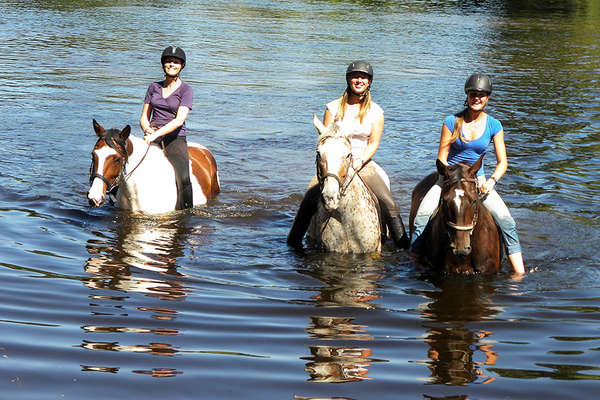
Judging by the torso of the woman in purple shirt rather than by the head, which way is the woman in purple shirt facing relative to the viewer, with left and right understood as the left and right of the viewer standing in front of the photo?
facing the viewer and to the left of the viewer

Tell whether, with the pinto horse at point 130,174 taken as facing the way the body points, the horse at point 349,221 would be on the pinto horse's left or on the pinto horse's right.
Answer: on the pinto horse's left

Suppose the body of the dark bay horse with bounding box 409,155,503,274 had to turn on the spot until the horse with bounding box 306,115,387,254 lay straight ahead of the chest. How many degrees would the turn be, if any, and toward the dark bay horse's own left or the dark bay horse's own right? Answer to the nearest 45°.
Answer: approximately 90° to the dark bay horse's own right

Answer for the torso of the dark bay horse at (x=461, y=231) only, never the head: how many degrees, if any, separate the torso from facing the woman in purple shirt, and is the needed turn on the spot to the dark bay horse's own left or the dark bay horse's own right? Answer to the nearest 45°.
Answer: approximately 135° to the dark bay horse's own right

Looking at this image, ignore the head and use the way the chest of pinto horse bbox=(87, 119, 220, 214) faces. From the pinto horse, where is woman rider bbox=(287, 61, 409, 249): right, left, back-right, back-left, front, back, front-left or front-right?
left

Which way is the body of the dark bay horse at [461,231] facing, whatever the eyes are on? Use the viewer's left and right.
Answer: facing the viewer

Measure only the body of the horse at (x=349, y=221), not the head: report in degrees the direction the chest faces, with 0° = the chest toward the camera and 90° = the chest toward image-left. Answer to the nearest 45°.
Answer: approximately 0°

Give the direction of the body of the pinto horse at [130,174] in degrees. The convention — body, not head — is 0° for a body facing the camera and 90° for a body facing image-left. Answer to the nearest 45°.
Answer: approximately 45°

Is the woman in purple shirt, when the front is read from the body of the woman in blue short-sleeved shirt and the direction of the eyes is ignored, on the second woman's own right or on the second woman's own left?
on the second woman's own right

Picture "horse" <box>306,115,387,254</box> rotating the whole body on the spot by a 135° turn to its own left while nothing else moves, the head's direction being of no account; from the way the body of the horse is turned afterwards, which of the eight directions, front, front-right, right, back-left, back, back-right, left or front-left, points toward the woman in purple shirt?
left

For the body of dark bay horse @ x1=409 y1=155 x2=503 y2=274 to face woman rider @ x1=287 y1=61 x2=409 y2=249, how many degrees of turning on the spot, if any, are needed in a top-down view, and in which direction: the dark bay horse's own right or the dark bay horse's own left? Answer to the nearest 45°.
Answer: approximately 135° to the dark bay horse's own right

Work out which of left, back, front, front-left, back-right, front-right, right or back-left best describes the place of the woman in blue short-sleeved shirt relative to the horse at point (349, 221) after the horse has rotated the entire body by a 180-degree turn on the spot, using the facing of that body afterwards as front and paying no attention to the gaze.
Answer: right
